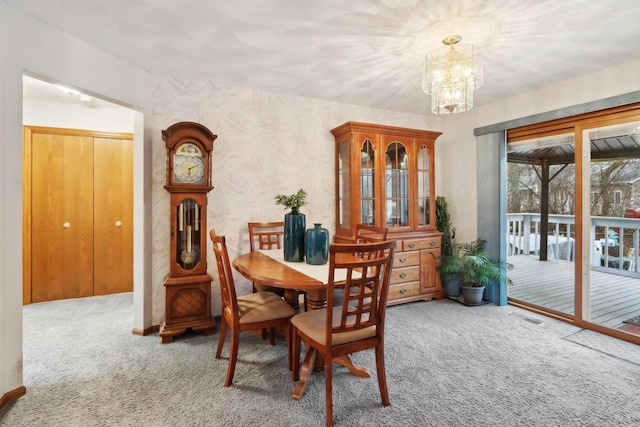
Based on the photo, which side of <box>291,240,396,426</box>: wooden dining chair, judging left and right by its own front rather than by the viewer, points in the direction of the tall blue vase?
front

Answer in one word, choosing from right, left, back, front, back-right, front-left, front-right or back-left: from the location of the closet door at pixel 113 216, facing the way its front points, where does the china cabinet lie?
front-left

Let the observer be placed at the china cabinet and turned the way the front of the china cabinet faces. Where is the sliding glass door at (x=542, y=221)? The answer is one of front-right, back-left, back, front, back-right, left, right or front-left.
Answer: left

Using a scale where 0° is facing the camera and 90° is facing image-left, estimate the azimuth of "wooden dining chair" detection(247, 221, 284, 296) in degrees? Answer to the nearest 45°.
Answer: approximately 0°

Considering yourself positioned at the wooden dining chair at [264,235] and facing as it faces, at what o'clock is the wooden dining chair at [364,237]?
the wooden dining chair at [364,237] is roughly at 10 o'clock from the wooden dining chair at [264,235].

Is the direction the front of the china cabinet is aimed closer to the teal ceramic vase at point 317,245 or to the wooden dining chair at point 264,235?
the teal ceramic vase

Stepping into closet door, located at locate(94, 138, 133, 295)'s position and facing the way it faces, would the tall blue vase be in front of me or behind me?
in front

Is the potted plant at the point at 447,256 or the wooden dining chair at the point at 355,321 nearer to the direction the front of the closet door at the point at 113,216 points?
the wooden dining chair

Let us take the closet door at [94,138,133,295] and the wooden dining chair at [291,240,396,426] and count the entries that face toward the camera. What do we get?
1

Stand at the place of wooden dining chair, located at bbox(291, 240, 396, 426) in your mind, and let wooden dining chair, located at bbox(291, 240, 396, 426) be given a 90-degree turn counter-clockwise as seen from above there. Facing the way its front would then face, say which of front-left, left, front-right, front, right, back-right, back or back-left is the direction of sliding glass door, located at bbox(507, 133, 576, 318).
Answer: back

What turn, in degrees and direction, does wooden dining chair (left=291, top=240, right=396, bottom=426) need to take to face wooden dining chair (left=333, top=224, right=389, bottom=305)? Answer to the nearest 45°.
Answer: approximately 45° to its right
